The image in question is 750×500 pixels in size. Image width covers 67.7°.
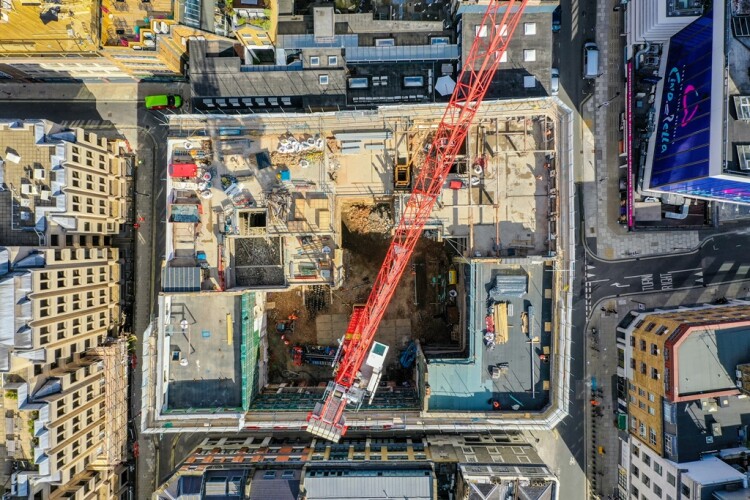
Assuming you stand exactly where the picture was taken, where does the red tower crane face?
facing away from the viewer and to the right of the viewer

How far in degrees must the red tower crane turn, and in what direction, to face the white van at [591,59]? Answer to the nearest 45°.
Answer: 0° — it already faces it

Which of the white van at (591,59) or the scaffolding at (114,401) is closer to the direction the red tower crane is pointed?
the white van

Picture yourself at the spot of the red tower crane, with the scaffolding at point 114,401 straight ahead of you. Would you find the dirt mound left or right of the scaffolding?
right

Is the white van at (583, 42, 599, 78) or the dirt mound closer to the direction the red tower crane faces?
the white van
